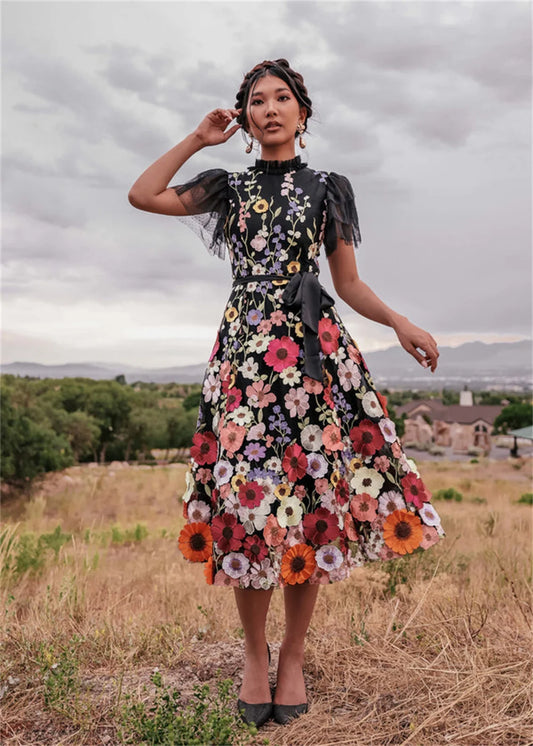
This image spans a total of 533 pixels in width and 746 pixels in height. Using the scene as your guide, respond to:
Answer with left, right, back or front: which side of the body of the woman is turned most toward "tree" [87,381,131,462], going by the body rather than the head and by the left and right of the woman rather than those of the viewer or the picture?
back

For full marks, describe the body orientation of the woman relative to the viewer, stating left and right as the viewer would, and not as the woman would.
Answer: facing the viewer

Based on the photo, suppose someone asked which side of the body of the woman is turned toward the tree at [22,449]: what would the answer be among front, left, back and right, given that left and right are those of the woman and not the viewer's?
back

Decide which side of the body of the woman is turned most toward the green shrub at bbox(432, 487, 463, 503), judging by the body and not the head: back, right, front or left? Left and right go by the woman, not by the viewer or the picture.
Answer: back

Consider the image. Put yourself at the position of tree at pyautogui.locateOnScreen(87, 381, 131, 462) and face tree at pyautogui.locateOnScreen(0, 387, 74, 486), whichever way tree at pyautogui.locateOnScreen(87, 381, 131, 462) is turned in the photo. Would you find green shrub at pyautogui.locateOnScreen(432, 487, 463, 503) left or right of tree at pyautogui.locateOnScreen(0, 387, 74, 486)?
left
